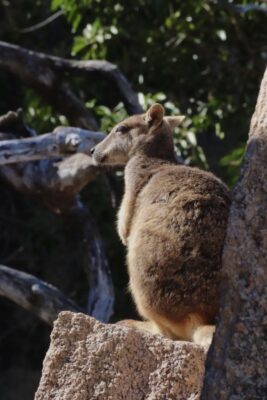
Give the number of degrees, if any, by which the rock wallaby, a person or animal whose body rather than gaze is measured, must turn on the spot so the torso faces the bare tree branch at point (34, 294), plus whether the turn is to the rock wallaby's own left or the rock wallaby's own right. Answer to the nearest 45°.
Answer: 0° — it already faces it

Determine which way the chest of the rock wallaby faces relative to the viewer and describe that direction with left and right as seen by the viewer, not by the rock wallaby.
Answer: facing away from the viewer and to the left of the viewer

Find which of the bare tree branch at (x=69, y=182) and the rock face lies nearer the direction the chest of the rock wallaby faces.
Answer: the bare tree branch

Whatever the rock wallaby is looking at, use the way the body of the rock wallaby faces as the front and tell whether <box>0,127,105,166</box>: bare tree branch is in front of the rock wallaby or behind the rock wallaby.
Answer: in front

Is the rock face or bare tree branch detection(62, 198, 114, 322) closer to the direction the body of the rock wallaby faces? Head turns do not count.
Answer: the bare tree branch

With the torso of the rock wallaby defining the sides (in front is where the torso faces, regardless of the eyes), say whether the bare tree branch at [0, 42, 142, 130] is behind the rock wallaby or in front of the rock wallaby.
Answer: in front
